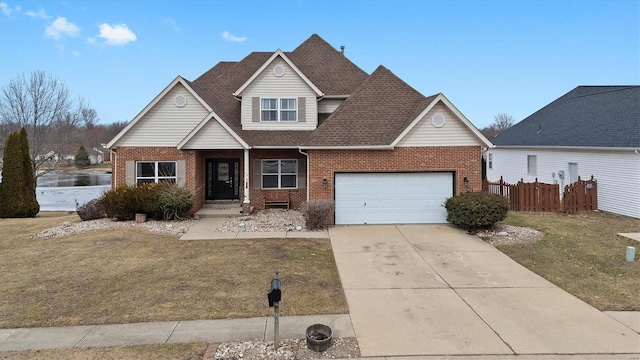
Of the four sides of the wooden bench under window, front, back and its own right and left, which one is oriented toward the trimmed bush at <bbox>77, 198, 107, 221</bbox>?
right

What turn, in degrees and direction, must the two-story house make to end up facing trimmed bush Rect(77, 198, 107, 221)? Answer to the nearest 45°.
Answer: approximately 90° to its right

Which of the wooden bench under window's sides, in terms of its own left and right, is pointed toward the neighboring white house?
left

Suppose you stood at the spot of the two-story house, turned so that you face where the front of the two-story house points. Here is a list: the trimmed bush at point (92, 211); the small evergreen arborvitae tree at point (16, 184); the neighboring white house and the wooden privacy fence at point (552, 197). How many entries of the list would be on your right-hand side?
2

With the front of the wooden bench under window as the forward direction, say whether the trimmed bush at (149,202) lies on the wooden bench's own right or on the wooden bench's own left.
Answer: on the wooden bench's own right

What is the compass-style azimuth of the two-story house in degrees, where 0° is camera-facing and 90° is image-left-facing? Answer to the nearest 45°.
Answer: approximately 0°

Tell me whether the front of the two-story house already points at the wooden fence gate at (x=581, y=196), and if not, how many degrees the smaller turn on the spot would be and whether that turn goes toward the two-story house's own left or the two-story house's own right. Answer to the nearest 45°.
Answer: approximately 90° to the two-story house's own left

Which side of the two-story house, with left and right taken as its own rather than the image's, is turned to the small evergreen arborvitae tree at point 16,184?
right

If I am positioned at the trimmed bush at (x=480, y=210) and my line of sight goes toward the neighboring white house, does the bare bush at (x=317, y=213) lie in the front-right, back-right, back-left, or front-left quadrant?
back-left
